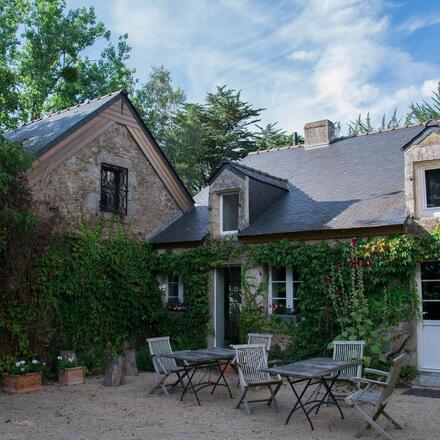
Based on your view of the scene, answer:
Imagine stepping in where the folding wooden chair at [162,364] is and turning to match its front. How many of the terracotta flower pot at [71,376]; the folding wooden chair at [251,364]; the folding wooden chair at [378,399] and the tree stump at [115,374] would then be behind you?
2

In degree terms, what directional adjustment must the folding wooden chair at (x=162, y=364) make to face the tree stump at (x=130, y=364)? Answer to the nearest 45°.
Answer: approximately 135° to its left

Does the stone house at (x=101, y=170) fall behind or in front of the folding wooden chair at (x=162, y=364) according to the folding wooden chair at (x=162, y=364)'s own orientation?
behind

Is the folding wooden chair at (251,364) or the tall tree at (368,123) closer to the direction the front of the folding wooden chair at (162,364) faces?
the folding wooden chair

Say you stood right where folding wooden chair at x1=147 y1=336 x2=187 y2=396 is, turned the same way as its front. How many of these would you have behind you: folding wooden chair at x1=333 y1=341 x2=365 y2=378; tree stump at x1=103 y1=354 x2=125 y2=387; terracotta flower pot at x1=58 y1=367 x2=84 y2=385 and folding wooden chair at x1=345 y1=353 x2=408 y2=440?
2

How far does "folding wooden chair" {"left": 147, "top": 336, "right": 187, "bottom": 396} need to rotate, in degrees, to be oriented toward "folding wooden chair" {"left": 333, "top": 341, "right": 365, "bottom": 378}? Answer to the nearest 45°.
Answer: approximately 45° to its left

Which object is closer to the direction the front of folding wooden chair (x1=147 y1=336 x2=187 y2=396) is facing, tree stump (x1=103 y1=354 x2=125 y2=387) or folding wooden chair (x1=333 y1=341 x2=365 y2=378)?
the folding wooden chair

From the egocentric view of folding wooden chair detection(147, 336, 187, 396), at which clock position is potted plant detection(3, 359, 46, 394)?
The potted plant is roughly at 5 o'clock from the folding wooden chair.

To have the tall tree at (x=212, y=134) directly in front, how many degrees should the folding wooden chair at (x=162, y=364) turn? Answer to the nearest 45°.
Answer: approximately 135° to its left

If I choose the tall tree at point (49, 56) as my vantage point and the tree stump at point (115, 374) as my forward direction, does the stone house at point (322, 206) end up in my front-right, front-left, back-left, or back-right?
front-left

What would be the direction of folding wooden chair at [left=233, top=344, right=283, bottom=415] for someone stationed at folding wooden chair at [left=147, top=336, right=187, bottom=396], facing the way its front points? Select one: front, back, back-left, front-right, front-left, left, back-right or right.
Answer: front

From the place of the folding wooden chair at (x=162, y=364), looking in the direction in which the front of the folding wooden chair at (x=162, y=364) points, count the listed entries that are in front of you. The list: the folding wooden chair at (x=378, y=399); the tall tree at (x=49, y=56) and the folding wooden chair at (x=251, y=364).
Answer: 2

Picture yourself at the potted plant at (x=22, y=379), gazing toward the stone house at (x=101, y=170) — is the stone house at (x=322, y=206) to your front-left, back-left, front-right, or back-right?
front-right

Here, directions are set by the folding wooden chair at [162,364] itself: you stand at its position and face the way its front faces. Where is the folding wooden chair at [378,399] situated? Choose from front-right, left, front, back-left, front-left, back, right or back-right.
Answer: front

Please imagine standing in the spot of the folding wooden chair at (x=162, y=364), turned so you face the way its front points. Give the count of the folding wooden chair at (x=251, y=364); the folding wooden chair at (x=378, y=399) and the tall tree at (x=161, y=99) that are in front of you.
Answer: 2

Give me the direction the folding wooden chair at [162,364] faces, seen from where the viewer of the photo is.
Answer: facing the viewer and to the right of the viewer

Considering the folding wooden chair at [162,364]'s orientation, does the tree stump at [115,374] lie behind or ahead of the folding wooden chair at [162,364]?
behind
